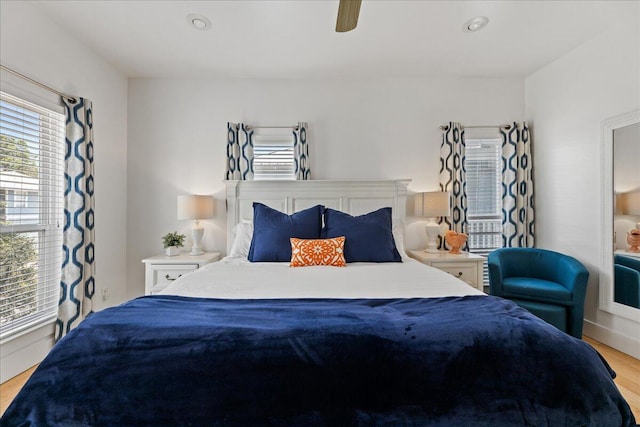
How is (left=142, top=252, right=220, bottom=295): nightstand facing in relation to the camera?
toward the camera

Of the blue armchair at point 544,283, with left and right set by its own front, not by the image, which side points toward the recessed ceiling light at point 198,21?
front

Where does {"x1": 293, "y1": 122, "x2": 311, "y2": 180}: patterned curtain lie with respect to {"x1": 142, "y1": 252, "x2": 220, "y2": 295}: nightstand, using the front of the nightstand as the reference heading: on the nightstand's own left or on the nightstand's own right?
on the nightstand's own left

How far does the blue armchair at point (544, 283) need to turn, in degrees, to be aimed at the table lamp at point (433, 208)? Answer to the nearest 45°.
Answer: approximately 45° to its right

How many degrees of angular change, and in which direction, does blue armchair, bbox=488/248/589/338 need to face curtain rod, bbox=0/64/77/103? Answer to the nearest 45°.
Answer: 0° — it already faces it

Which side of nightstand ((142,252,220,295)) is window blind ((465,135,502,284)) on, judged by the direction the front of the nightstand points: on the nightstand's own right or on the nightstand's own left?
on the nightstand's own left

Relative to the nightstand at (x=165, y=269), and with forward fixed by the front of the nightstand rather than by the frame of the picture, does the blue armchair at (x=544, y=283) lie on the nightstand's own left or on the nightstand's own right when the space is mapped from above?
on the nightstand's own left

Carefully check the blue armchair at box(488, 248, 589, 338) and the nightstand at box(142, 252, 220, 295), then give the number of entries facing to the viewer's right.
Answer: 0

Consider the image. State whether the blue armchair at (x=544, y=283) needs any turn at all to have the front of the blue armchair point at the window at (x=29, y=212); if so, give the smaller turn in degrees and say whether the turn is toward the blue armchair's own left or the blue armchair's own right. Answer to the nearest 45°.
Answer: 0° — it already faces it

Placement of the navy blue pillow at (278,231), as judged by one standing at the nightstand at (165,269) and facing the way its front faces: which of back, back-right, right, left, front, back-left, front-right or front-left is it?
front-left

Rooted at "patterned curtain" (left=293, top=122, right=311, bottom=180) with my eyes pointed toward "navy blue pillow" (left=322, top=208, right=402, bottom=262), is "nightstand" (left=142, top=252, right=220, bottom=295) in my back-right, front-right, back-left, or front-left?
back-right

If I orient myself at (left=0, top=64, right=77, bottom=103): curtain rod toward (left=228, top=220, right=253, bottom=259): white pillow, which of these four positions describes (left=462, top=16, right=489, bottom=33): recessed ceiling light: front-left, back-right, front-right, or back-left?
front-right

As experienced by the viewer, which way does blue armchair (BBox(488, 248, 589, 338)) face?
facing the viewer and to the left of the viewer

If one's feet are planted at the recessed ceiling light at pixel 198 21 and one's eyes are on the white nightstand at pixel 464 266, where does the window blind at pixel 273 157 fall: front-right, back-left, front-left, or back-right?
front-left
